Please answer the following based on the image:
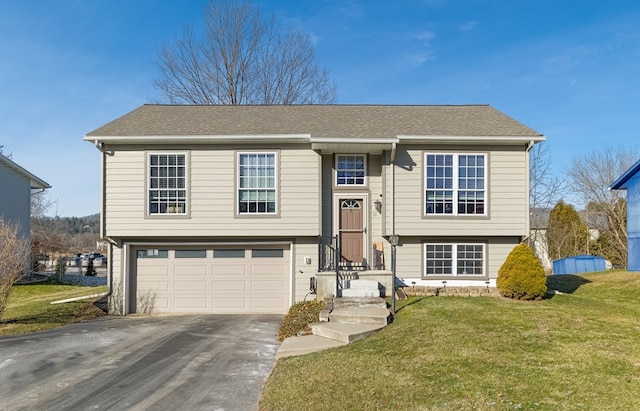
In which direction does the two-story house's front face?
toward the camera

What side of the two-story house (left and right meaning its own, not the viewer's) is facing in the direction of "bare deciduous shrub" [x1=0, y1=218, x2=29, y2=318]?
right

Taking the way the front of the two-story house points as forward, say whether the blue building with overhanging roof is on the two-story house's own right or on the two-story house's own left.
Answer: on the two-story house's own left

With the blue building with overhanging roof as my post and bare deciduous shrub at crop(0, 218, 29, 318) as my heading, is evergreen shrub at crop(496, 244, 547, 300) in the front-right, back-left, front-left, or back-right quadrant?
front-left

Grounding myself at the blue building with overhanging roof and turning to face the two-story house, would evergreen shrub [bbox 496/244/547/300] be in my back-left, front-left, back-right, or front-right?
front-left
